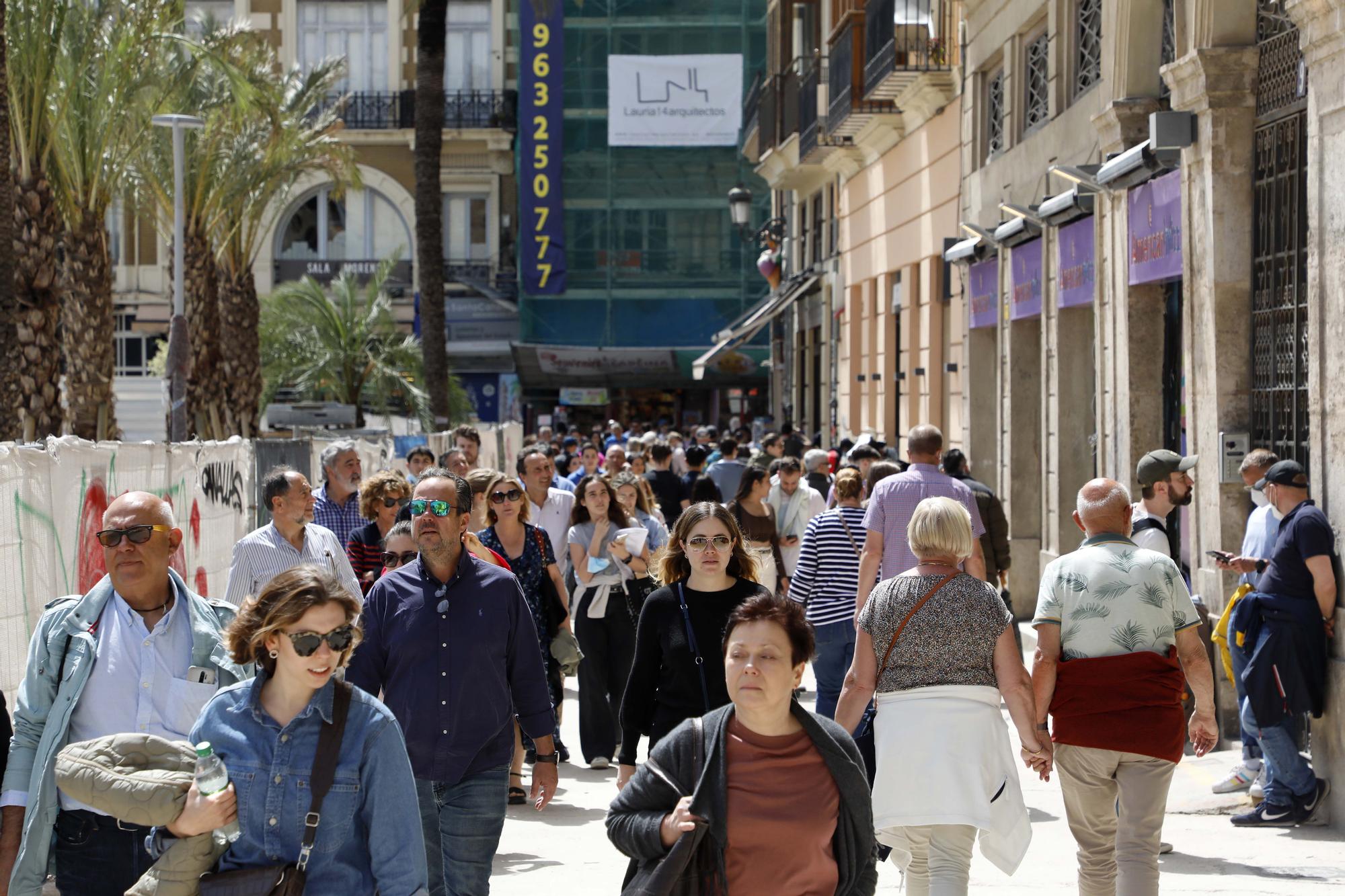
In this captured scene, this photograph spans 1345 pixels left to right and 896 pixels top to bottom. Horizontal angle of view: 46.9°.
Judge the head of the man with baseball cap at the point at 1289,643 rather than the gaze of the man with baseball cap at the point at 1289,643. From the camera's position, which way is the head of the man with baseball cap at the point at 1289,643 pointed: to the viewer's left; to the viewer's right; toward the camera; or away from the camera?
to the viewer's left

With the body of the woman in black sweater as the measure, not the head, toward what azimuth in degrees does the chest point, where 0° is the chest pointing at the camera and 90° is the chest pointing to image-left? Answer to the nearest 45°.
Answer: approximately 0°

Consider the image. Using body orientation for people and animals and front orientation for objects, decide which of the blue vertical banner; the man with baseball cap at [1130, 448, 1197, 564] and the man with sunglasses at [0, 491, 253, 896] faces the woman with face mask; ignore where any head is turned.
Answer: the blue vertical banner

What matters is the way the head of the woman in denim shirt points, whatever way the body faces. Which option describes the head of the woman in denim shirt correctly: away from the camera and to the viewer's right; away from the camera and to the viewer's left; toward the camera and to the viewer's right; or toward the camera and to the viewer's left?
toward the camera and to the viewer's right

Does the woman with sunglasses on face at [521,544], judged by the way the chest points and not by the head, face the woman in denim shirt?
yes

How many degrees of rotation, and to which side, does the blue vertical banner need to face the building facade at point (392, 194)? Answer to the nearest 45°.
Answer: approximately 135° to its right

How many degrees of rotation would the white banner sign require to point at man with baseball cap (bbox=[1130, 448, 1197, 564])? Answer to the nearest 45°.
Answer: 0° — it already faces them

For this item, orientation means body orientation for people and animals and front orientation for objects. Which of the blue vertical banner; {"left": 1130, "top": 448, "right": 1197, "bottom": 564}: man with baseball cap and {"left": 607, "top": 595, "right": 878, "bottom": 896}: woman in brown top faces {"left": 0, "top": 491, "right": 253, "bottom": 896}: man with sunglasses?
the blue vertical banner

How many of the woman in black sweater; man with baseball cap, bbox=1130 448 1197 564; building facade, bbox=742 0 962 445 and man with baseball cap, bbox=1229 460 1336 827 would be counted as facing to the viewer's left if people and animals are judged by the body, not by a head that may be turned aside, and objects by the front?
2

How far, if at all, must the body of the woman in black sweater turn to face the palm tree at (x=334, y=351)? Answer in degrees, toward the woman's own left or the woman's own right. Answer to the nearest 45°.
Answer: approximately 180°
